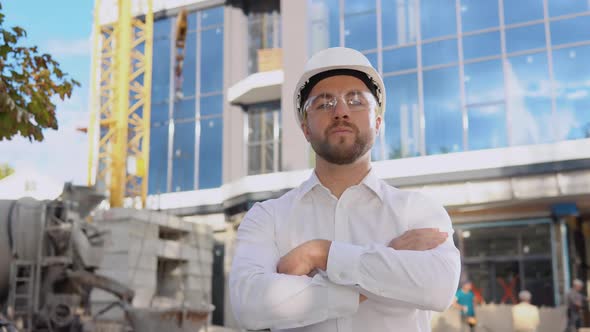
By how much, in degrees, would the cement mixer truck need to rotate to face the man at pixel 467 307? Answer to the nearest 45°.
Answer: approximately 180°

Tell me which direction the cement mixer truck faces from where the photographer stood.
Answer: facing to the left of the viewer

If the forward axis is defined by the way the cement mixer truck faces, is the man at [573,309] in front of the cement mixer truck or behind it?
behind

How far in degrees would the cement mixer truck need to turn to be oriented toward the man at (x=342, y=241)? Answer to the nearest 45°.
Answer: approximately 90° to its left

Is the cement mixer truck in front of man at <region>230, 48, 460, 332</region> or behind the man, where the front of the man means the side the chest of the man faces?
behind

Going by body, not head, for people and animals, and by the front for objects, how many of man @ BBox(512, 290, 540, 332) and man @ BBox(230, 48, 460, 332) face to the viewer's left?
0

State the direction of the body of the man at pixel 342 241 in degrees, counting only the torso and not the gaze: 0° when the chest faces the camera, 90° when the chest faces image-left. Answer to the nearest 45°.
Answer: approximately 0°
